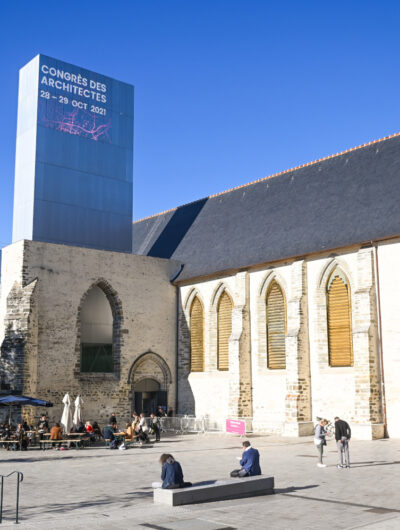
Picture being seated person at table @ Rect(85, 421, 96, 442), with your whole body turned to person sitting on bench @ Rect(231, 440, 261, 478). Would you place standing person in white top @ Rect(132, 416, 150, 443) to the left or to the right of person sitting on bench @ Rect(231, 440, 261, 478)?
left

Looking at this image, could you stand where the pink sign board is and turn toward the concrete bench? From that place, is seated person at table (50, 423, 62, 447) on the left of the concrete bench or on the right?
right

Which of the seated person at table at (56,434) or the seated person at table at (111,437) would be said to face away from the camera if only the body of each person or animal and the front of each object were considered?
the seated person at table at (56,434)

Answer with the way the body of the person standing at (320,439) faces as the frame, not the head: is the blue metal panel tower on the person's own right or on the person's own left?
on the person's own left

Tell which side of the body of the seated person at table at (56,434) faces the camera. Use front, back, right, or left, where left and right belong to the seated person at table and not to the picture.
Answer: back

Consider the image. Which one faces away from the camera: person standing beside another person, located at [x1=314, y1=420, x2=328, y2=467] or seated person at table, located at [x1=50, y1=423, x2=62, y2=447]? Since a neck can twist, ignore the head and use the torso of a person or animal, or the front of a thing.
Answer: the seated person at table

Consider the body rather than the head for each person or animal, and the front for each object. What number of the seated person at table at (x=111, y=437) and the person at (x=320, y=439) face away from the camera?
0

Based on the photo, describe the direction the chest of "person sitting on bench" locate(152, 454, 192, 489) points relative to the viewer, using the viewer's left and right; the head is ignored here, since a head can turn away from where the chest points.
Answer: facing away from the viewer and to the left of the viewer

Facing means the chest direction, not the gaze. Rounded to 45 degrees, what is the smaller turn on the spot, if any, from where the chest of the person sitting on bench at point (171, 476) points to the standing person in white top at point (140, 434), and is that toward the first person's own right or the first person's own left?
approximately 45° to the first person's own right
